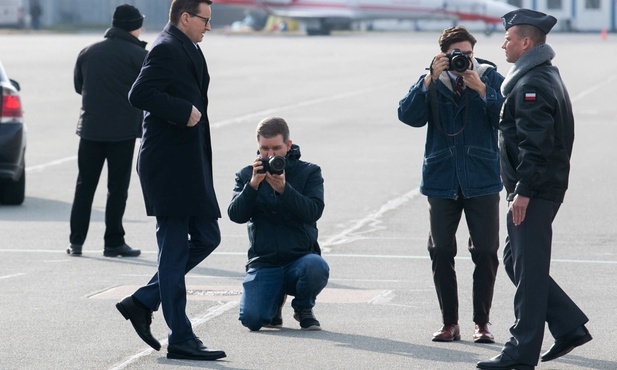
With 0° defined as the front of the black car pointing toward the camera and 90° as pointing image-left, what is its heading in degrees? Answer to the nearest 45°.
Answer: approximately 180°

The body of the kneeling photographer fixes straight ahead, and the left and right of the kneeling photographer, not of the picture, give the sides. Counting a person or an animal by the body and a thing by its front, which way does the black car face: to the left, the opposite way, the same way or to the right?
the opposite way

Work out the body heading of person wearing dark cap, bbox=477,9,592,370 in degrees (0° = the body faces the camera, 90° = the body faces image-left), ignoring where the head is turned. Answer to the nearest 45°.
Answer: approximately 90°

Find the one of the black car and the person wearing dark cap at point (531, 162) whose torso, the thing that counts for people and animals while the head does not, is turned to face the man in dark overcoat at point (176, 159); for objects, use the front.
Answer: the person wearing dark cap

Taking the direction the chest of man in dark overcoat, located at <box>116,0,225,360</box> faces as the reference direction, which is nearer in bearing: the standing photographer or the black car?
the standing photographer

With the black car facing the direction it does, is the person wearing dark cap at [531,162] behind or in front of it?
behind

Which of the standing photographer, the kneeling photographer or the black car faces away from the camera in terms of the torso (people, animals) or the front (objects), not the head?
the black car

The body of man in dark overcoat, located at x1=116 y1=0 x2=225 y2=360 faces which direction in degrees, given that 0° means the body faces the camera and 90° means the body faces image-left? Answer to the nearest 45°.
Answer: approximately 270°

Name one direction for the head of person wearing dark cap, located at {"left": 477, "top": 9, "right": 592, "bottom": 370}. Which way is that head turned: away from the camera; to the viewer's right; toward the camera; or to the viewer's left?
to the viewer's left
